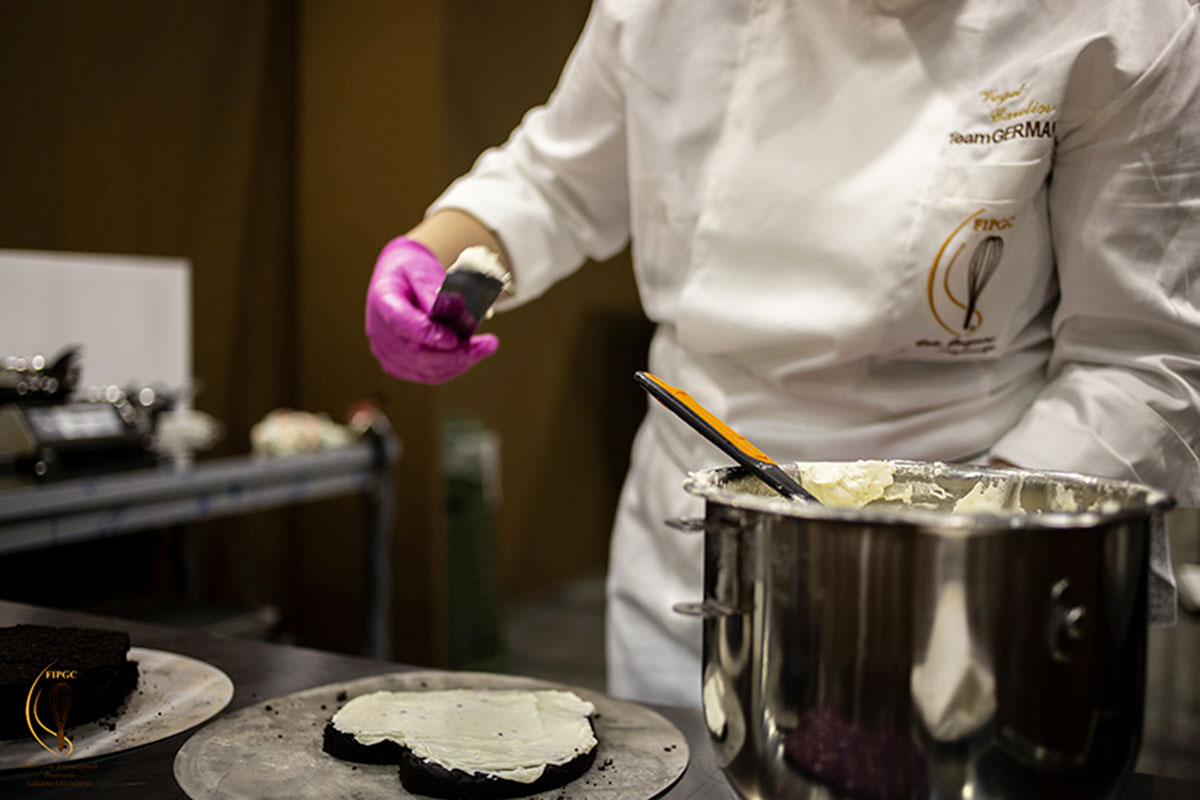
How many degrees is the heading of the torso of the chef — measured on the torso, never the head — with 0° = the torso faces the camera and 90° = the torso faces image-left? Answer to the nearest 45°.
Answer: approximately 0°

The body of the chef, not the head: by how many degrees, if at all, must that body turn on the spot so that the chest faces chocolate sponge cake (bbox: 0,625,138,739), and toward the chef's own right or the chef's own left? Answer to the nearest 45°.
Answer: approximately 45° to the chef's own right

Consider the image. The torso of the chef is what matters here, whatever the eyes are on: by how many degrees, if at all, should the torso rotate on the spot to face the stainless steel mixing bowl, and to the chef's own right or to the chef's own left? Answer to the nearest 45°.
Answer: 0° — they already face it

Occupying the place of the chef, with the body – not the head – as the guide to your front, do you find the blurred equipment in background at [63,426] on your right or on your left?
on your right

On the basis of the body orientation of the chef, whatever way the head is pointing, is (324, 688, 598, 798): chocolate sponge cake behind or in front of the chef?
in front

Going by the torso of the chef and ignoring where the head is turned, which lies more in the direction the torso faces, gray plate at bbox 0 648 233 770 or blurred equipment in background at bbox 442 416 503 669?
the gray plate

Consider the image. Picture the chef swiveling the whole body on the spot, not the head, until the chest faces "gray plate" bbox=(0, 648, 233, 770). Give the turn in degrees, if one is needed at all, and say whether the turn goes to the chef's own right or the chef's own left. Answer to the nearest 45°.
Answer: approximately 45° to the chef's own right

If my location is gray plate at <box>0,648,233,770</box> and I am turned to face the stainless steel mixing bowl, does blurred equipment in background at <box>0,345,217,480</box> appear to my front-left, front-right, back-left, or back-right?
back-left
